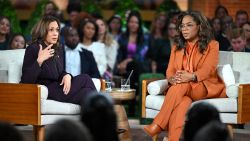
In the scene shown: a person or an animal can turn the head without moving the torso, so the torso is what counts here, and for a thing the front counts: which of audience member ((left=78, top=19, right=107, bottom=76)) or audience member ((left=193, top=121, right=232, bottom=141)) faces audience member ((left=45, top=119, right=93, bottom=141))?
audience member ((left=78, top=19, right=107, bottom=76))

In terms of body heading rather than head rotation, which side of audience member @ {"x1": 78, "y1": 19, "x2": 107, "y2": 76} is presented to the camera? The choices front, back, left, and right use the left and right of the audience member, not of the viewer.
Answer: front

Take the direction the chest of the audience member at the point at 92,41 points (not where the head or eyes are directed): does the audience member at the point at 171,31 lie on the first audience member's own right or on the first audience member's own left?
on the first audience member's own left

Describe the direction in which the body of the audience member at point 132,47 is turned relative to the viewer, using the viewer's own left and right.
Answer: facing the viewer

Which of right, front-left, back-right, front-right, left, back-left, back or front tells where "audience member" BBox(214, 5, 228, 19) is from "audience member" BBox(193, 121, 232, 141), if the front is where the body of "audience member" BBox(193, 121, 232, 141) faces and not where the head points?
front

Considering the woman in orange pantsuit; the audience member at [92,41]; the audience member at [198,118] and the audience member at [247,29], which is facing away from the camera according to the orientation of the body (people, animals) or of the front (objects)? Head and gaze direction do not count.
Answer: the audience member at [198,118]

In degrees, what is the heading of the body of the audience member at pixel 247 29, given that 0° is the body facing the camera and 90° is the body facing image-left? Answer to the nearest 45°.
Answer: approximately 0°

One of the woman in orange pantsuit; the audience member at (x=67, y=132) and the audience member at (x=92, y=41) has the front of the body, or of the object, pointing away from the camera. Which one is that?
the audience member at (x=67, y=132)

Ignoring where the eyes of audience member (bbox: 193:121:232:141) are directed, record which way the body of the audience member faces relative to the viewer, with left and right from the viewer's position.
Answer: facing away from the viewer

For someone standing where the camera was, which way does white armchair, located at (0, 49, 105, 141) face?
facing the viewer and to the right of the viewer

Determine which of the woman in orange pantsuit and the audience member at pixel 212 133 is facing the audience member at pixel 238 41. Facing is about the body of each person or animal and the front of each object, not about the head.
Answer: the audience member at pixel 212 133

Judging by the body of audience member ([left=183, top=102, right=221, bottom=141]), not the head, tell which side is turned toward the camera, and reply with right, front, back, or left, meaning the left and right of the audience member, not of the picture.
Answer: back

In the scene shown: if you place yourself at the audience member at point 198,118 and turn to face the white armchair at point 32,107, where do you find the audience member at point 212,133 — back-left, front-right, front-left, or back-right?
back-left

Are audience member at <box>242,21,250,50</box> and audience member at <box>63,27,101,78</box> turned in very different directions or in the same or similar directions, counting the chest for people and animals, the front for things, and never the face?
same or similar directions

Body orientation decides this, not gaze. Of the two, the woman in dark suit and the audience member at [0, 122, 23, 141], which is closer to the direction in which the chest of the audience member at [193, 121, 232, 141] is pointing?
the woman in dark suit
